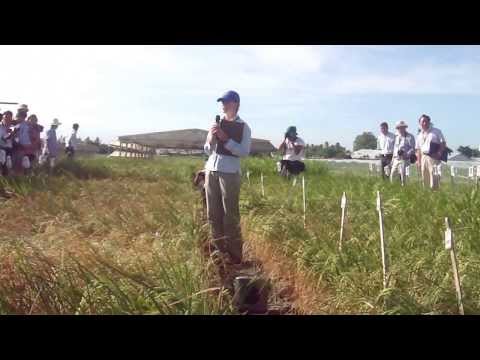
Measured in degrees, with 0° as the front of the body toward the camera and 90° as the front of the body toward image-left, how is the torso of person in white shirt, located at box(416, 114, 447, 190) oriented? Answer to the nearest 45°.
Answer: approximately 45°
